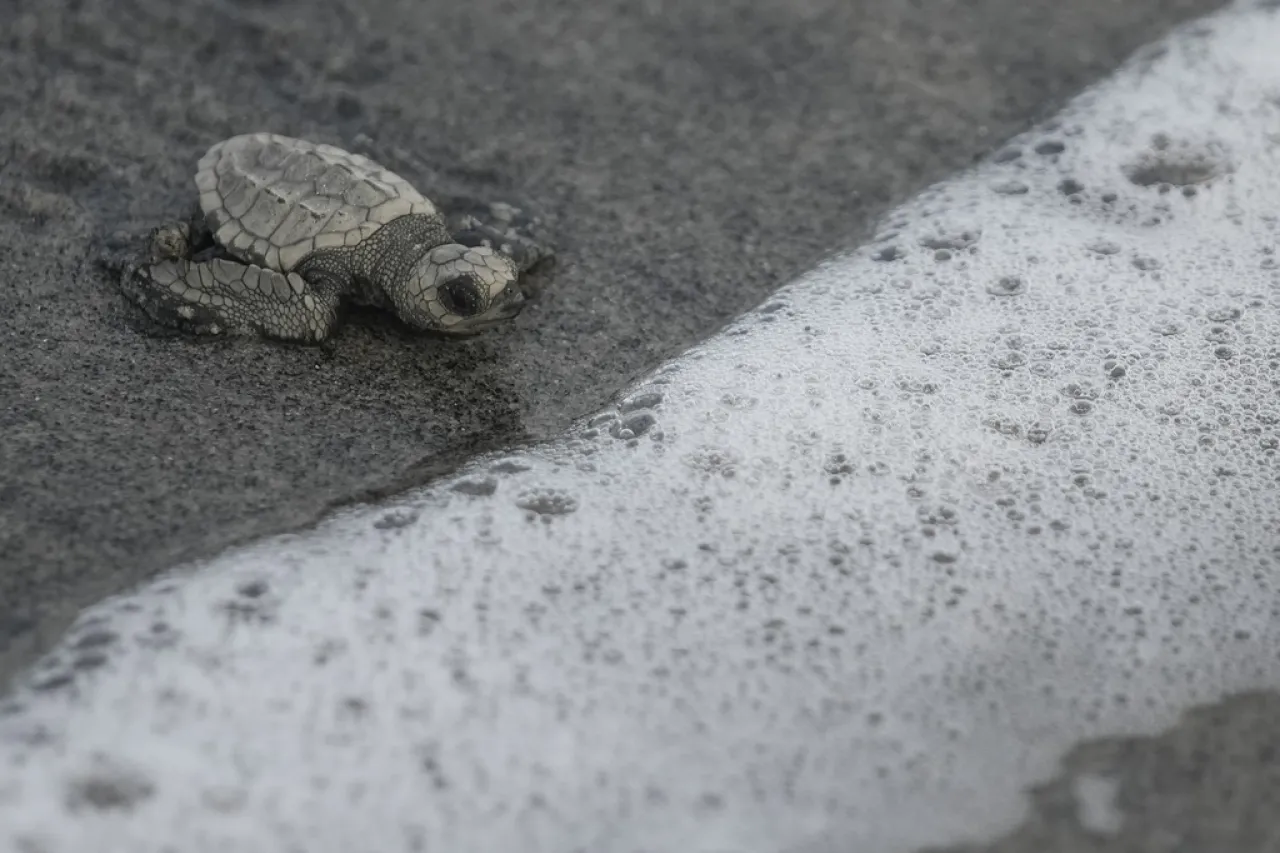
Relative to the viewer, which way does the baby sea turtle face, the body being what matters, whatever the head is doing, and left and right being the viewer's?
facing the viewer and to the right of the viewer
